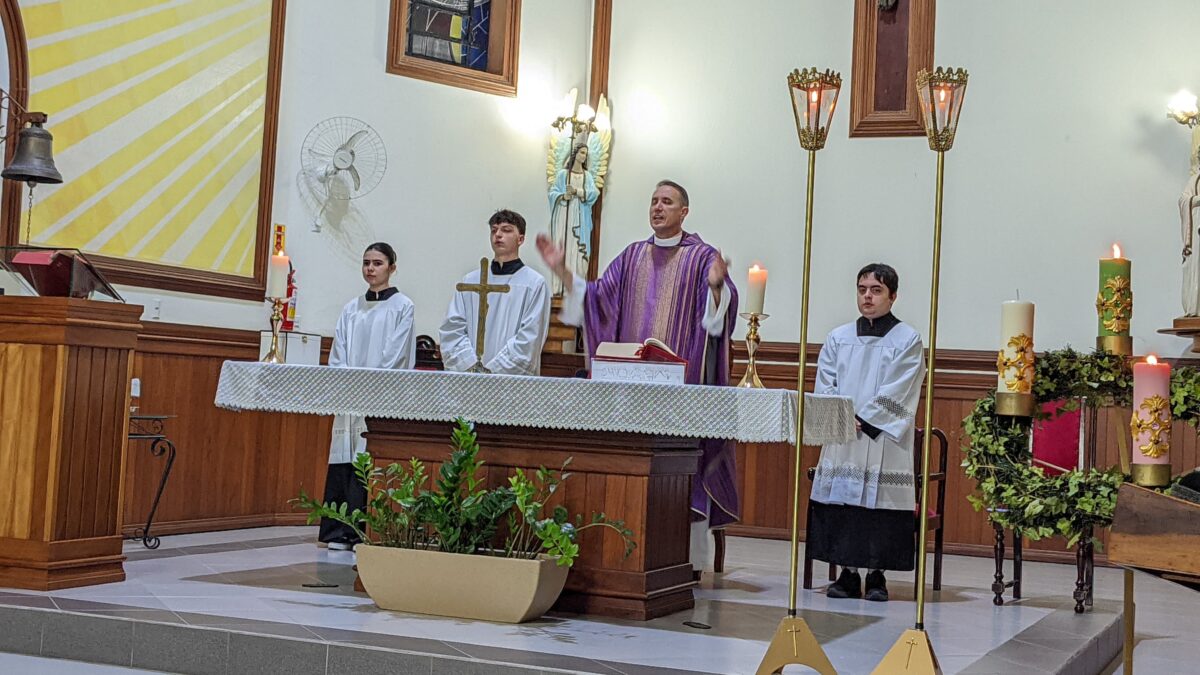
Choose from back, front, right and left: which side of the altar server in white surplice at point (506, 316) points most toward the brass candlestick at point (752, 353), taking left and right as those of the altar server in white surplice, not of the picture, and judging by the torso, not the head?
left

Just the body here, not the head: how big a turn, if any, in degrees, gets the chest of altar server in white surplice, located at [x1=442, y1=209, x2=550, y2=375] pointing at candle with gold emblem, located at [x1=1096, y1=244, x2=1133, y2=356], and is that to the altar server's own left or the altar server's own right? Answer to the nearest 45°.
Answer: approximately 90° to the altar server's own left

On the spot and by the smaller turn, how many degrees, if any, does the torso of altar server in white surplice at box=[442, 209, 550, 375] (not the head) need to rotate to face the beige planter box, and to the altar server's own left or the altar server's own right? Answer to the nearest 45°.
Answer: approximately 45° to the altar server's own left

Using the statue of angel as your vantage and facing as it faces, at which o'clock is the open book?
The open book is roughly at 12 o'clock from the statue of angel.

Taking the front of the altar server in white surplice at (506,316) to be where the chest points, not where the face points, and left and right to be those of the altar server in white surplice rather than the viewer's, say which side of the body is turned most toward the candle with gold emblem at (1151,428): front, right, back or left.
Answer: left

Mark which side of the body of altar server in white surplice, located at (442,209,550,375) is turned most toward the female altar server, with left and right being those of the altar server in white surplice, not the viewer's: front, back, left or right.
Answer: right

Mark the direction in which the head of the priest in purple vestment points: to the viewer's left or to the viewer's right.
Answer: to the viewer's left

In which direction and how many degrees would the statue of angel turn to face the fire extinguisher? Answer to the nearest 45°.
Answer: approximately 45° to its right

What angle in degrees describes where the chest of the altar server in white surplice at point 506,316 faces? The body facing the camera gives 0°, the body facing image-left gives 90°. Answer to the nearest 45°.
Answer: approximately 45°

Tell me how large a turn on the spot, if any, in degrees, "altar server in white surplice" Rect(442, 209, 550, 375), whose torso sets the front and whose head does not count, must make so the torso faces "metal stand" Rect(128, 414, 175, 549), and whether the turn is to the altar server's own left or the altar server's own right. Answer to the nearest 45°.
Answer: approximately 90° to the altar server's own right
